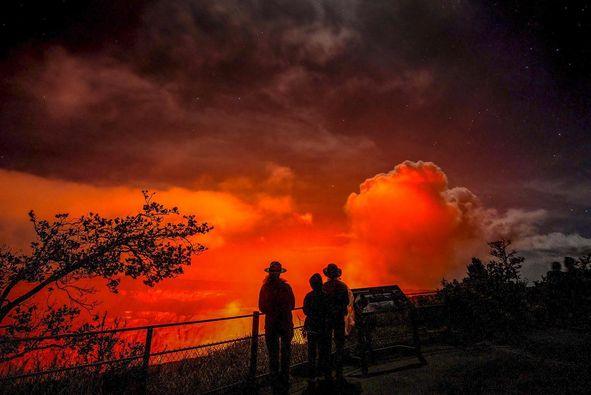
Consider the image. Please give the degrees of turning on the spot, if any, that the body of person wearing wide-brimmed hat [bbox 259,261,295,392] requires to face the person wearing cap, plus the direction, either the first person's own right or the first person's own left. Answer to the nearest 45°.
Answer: approximately 90° to the first person's own right

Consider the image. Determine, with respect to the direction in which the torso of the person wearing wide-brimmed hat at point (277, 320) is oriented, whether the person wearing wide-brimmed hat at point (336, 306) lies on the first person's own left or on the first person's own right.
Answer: on the first person's own right

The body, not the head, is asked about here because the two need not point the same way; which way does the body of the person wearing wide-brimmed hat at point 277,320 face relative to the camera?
away from the camera
